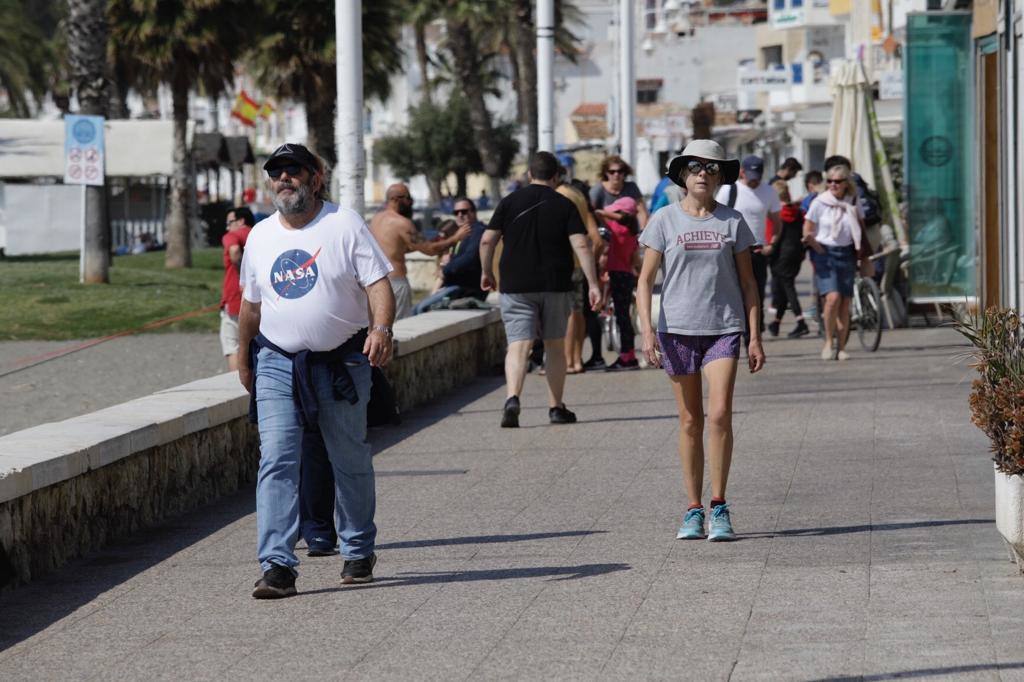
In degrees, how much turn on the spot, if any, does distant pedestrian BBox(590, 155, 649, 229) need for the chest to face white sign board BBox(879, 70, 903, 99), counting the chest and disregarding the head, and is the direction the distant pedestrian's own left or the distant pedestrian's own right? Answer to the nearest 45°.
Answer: approximately 180°

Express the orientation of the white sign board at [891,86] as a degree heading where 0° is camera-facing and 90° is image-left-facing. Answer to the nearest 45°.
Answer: approximately 0°

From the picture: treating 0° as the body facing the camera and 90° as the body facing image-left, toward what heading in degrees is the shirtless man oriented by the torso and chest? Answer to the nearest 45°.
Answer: approximately 225°

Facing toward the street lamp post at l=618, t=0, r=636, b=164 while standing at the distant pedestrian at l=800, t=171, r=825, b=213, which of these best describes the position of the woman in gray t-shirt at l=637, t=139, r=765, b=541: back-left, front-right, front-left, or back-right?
back-left

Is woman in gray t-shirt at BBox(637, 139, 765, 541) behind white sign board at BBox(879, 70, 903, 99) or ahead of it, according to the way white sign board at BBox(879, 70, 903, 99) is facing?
ahead

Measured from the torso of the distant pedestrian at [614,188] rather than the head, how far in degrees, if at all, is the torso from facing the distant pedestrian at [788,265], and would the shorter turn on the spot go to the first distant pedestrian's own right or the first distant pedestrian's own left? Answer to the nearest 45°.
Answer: approximately 135° to the first distant pedestrian's own left

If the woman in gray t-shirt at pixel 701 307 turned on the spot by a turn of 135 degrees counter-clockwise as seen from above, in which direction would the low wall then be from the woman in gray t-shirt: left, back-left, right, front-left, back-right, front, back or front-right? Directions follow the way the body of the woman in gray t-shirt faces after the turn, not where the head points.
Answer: back-left

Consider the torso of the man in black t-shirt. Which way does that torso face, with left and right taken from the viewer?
facing away from the viewer

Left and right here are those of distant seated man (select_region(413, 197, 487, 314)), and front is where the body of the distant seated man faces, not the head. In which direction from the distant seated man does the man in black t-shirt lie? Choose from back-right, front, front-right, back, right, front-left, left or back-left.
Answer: front-left
